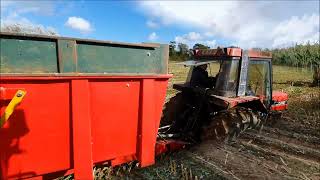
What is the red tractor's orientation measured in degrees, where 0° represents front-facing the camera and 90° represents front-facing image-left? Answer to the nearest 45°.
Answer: approximately 225°

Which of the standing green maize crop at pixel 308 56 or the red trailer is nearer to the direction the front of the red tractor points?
the standing green maize crop

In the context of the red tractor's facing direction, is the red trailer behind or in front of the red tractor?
behind
